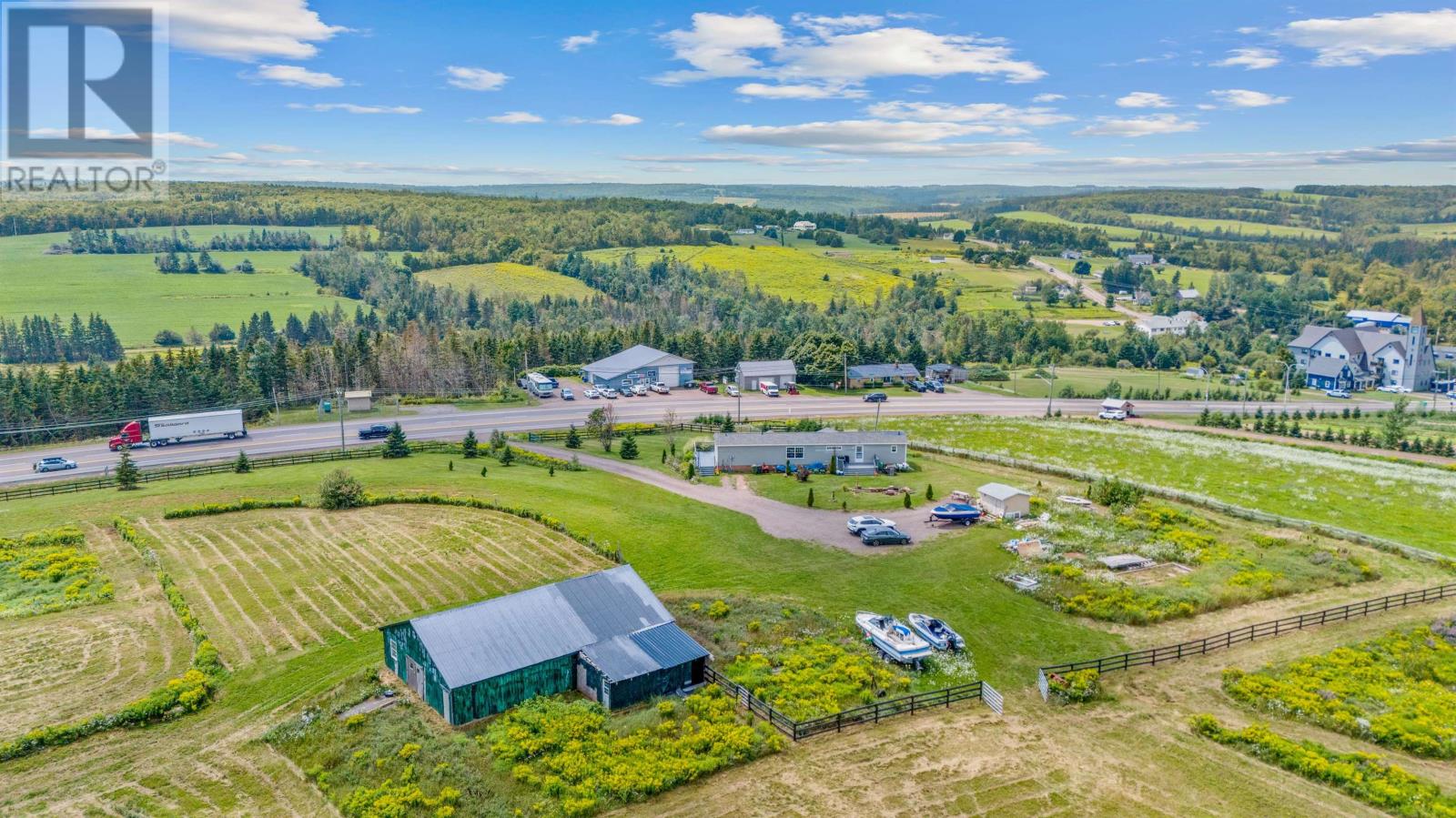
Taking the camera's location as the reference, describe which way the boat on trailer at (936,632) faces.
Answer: facing away from the viewer and to the left of the viewer

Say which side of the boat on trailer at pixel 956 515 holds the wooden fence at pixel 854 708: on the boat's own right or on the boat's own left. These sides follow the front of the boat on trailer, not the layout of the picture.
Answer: on the boat's own left

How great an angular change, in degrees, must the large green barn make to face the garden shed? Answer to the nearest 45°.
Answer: approximately 180°

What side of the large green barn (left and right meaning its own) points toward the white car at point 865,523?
back

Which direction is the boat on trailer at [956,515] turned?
to the viewer's left

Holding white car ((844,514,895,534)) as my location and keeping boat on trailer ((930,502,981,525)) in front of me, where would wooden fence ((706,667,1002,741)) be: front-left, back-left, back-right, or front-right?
back-right
